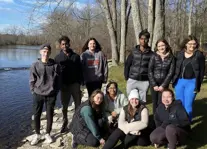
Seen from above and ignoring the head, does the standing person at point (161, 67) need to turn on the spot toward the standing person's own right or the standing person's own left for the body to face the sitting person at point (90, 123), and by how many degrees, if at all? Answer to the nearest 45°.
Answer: approximately 90° to the standing person's own right

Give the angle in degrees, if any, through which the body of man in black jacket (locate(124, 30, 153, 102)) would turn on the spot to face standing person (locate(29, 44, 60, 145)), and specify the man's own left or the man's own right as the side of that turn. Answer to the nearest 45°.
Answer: approximately 90° to the man's own right

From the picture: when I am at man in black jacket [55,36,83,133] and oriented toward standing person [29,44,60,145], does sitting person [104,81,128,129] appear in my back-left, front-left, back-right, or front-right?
back-left

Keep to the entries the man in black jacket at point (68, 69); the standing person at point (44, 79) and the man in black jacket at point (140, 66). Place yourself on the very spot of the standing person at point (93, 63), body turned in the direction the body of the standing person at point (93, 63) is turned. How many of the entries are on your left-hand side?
1

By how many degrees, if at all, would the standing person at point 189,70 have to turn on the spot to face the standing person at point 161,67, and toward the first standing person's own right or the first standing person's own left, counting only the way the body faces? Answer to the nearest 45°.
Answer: approximately 90° to the first standing person's own right

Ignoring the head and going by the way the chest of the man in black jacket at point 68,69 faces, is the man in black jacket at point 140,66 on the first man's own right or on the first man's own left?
on the first man's own left

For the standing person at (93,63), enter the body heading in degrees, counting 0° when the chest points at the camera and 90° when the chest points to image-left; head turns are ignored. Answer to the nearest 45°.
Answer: approximately 0°

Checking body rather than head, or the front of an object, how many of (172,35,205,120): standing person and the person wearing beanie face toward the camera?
2

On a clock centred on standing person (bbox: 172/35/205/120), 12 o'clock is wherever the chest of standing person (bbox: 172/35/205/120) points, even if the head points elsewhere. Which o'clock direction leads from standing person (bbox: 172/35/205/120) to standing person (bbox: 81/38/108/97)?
standing person (bbox: 81/38/108/97) is roughly at 3 o'clock from standing person (bbox: 172/35/205/120).

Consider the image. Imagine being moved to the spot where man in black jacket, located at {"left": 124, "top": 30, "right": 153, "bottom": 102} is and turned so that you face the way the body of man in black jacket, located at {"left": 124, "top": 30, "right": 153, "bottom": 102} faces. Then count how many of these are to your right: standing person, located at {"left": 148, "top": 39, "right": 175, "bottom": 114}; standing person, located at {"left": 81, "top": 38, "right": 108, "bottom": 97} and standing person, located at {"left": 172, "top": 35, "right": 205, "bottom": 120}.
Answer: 1
